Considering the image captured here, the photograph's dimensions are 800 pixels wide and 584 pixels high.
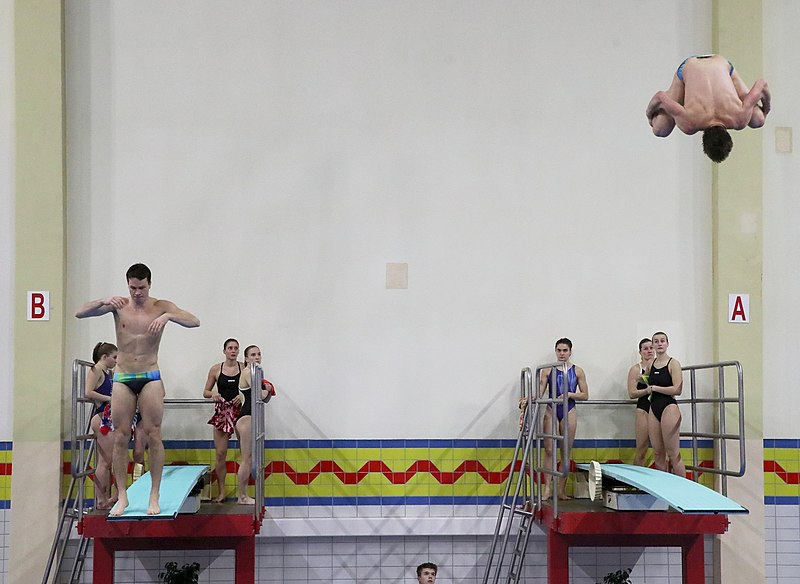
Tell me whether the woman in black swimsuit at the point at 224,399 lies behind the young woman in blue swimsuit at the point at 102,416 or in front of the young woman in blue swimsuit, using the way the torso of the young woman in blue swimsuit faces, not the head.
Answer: in front

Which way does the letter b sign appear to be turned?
toward the camera

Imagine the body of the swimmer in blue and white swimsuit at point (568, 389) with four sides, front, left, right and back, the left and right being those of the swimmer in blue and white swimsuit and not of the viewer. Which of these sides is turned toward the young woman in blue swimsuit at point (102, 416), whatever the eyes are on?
right

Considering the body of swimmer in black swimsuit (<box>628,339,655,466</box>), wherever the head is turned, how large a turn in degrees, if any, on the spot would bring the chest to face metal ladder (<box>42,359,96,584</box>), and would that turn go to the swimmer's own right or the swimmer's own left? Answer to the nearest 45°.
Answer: approximately 135° to the swimmer's own right

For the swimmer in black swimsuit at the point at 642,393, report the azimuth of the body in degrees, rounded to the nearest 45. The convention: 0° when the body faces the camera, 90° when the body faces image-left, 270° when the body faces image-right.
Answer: approximately 315°

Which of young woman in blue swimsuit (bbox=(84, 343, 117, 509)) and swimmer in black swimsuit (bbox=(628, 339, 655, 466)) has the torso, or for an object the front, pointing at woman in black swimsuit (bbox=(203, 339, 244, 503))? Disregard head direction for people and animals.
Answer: the young woman in blue swimsuit

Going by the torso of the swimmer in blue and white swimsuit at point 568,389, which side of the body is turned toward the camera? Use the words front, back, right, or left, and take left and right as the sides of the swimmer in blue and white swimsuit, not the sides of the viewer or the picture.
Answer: front

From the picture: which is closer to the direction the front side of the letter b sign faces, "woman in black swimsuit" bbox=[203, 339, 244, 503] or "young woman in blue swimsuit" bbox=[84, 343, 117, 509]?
the young woman in blue swimsuit
